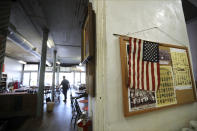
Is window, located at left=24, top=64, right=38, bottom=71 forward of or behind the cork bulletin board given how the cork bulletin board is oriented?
behind
